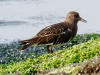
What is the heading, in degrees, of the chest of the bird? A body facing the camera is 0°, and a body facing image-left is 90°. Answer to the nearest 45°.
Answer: approximately 270°
